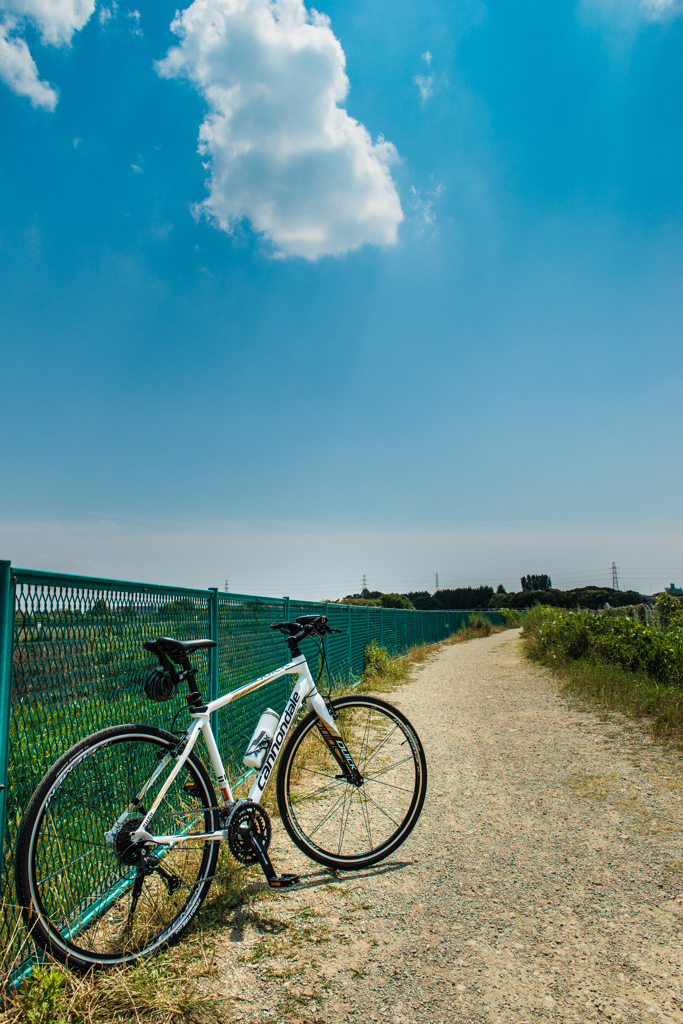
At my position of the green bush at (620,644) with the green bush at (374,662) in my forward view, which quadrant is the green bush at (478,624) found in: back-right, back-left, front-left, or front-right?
front-right

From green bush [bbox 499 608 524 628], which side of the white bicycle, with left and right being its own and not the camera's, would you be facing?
front

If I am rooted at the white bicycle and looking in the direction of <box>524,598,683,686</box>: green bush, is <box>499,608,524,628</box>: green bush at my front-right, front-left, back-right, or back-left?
front-left

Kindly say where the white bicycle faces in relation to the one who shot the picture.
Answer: facing away from the viewer and to the right of the viewer

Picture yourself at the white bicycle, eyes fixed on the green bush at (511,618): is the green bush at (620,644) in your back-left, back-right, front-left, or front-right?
front-right

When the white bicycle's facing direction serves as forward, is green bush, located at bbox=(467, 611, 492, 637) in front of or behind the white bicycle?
in front

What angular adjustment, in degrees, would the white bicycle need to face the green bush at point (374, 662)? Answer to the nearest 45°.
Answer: approximately 45° to its left

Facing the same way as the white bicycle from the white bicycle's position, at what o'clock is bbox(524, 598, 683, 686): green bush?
The green bush is roughly at 12 o'clock from the white bicycle.
